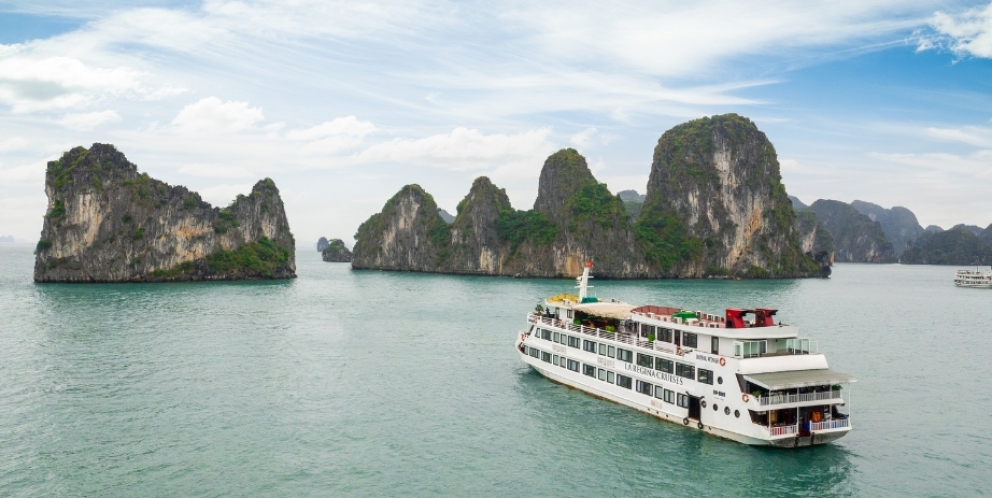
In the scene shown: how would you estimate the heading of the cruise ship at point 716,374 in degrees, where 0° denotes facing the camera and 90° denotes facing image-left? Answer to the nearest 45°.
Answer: approximately 135°
